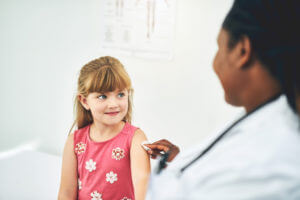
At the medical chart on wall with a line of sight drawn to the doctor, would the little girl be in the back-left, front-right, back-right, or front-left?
front-right

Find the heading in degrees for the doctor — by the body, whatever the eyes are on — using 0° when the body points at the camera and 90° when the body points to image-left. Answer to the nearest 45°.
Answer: approximately 135°

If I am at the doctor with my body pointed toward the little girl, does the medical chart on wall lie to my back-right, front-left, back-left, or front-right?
front-right

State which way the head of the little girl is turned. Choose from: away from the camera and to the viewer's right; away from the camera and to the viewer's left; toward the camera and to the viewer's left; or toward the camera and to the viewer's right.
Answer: toward the camera and to the viewer's right

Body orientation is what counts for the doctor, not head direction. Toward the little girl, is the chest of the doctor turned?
yes
